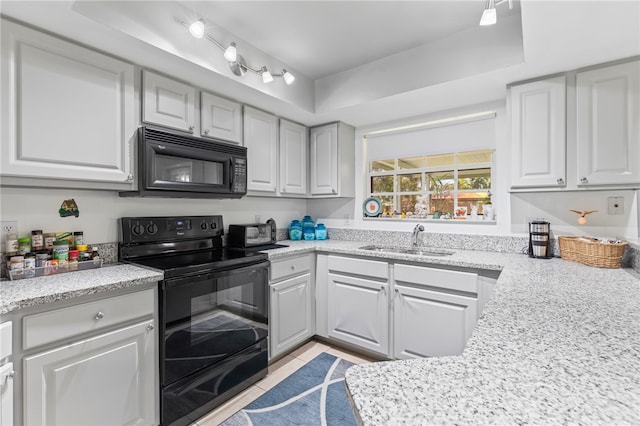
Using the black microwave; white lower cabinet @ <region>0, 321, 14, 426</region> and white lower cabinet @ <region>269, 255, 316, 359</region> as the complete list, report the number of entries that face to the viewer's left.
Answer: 0

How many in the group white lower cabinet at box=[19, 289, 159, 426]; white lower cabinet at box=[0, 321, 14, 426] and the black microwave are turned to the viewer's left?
0

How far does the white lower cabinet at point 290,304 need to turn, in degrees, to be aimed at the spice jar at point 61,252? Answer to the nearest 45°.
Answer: approximately 90° to its right

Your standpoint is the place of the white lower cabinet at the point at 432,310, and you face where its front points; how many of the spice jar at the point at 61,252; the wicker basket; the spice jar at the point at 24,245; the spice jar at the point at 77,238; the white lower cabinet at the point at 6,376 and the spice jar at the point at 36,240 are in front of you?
5

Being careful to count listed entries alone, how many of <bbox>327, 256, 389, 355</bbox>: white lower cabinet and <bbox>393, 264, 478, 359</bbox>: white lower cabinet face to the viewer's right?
0

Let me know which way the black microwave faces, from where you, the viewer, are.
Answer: facing the viewer and to the right of the viewer

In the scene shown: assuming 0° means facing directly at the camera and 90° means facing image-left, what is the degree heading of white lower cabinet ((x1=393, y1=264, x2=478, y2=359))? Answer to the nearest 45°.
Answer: approximately 45°

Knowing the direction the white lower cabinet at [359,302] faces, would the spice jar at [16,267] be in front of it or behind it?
in front

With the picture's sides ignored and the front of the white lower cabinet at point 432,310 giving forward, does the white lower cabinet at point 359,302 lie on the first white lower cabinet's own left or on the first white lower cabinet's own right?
on the first white lower cabinet's own right

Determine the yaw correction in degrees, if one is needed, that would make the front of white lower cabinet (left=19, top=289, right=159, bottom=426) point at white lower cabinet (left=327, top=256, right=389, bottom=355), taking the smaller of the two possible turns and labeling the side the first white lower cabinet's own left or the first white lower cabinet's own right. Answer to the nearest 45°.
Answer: approximately 45° to the first white lower cabinet's own left

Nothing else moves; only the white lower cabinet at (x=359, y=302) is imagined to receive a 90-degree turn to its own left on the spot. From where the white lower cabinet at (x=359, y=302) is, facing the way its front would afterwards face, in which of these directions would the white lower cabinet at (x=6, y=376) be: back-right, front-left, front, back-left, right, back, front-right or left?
right

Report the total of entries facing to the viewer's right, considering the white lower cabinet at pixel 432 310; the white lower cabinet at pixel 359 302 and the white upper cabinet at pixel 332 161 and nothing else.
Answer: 0
